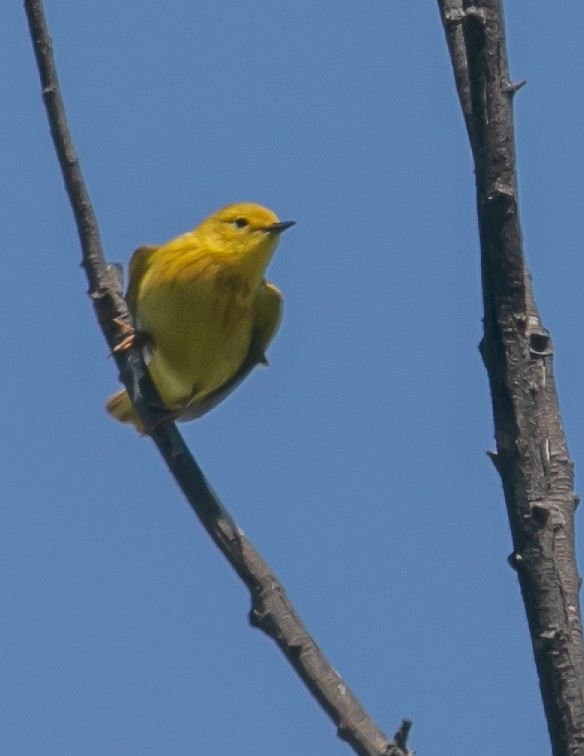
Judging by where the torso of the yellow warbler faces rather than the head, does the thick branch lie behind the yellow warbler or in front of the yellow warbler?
in front

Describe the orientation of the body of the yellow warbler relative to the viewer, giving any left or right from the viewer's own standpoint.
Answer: facing the viewer and to the right of the viewer
